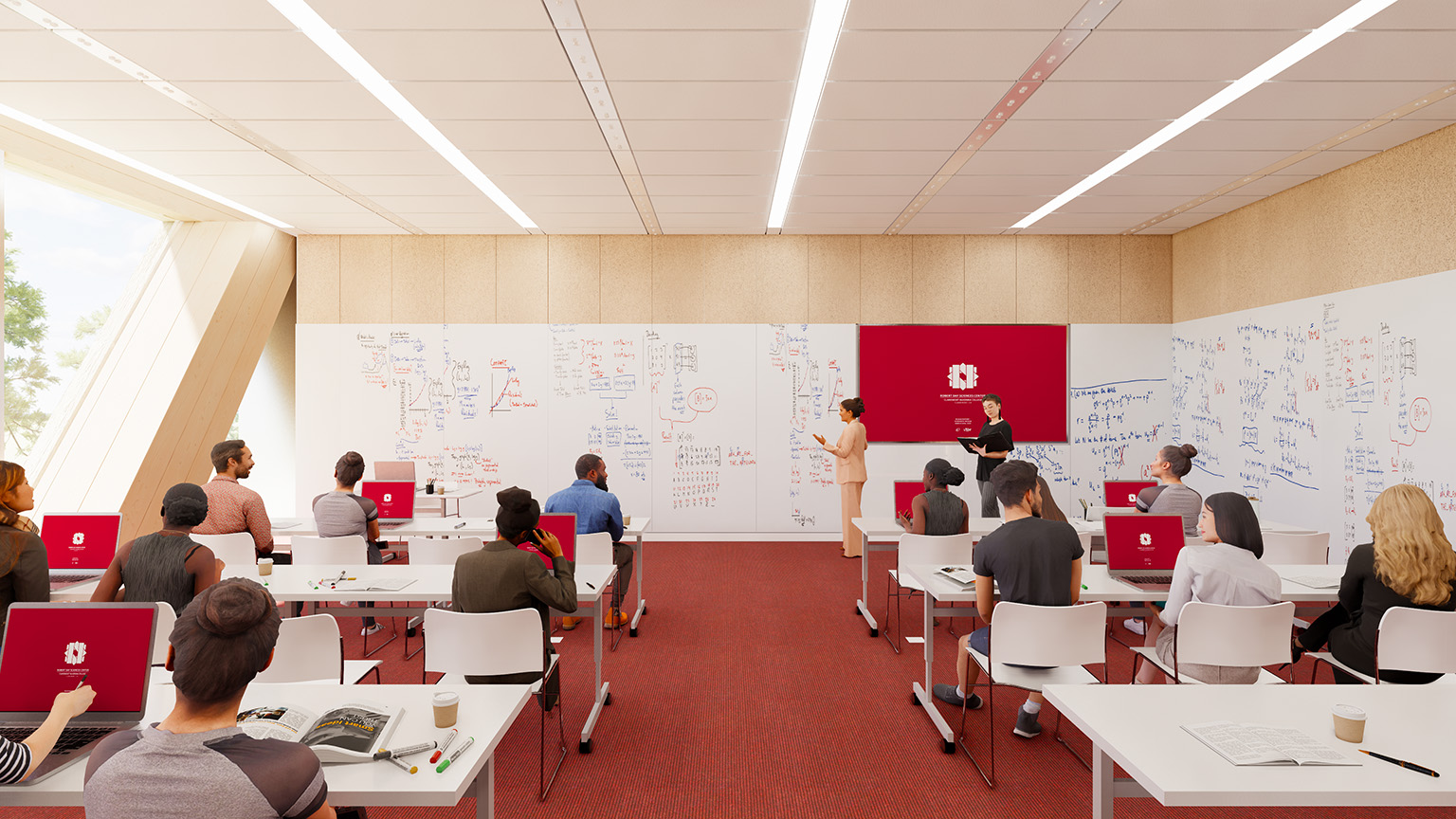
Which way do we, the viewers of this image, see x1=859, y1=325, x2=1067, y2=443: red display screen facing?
facing the viewer

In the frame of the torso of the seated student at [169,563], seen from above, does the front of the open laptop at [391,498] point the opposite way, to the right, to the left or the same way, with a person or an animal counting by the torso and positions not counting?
the opposite way

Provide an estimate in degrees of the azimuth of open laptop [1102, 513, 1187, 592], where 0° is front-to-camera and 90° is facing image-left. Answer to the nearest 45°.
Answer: approximately 0°

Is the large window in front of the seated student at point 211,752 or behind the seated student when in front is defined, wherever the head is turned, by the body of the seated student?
in front

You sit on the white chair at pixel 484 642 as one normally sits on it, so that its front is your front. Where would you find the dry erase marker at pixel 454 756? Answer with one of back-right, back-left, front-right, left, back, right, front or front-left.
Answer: back

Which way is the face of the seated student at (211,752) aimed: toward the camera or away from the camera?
away from the camera

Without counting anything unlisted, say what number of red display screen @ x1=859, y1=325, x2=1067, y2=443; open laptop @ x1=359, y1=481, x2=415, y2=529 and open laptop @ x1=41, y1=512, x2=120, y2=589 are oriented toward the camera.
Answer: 3

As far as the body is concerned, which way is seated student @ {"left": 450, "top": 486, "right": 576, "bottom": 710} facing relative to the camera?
away from the camera

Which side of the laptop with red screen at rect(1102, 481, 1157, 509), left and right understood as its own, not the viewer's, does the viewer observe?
front

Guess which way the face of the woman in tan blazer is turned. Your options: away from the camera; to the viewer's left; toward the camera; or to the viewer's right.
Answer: to the viewer's left

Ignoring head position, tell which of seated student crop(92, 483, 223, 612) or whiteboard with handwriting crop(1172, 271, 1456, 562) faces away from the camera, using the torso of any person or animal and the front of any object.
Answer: the seated student

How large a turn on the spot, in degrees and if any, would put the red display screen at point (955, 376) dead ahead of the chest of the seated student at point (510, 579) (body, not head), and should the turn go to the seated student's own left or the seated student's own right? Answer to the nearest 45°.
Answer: approximately 45° to the seated student's own right

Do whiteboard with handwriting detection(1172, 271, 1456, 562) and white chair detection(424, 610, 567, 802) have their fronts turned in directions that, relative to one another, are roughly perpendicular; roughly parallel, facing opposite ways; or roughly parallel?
roughly perpendicular

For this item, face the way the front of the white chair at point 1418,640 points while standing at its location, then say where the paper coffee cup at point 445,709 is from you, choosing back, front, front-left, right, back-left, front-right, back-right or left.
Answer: left

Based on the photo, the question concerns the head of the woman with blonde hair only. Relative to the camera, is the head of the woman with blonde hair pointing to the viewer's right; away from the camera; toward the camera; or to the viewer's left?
away from the camera

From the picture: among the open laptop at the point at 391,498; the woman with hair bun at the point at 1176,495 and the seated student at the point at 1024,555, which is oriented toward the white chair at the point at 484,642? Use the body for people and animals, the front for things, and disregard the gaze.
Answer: the open laptop

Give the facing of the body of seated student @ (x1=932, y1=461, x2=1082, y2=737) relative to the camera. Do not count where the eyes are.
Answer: away from the camera
